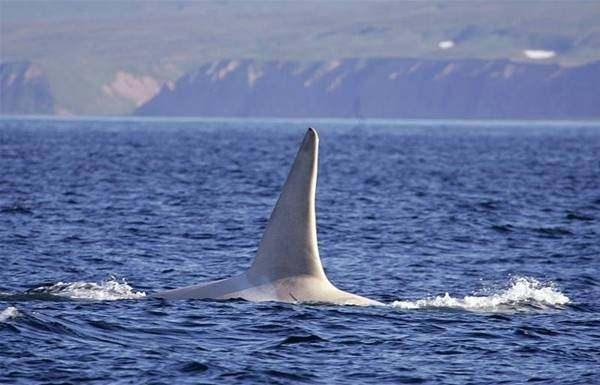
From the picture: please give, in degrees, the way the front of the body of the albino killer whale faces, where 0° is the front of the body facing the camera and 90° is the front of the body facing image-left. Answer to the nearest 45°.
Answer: approximately 90°

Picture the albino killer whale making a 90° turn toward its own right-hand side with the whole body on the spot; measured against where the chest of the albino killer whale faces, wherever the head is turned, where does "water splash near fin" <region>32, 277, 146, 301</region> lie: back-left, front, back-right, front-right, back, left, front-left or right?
front-left

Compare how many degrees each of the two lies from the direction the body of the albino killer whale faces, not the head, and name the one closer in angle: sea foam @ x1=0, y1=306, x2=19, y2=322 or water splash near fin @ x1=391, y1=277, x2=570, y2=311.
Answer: the sea foam

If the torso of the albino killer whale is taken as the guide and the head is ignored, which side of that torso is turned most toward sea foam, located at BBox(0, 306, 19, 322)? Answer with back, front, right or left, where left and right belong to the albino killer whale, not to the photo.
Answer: front

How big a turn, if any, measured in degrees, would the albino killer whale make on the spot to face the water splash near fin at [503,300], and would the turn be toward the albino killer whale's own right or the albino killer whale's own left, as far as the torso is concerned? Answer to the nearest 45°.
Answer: approximately 135° to the albino killer whale's own right
